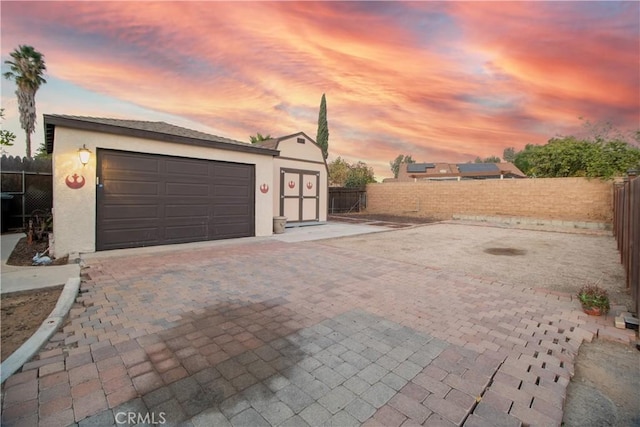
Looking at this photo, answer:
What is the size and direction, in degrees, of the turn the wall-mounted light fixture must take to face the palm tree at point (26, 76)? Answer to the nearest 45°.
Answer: approximately 180°

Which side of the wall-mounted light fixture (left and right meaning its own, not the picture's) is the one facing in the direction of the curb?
front

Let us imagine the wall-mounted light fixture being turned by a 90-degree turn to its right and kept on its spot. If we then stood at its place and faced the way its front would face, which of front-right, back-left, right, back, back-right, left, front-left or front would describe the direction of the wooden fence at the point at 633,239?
back-left

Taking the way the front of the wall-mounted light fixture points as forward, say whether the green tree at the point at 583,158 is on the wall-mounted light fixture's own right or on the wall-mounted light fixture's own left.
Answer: on the wall-mounted light fixture's own left

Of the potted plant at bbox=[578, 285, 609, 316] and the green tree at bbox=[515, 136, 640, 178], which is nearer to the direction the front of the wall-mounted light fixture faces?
the potted plant

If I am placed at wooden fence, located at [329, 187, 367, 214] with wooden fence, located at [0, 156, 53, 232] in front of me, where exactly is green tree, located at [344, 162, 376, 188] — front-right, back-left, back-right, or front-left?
back-right

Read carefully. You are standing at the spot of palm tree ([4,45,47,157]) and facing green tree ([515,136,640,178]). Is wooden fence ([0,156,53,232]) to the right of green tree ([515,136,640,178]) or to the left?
right

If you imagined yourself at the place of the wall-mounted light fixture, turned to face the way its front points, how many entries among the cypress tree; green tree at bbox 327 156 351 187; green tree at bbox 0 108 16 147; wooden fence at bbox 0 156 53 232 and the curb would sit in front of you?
1

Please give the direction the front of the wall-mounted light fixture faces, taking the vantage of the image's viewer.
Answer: facing the viewer

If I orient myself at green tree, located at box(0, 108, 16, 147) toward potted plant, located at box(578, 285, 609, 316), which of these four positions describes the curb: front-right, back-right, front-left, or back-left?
front-right
